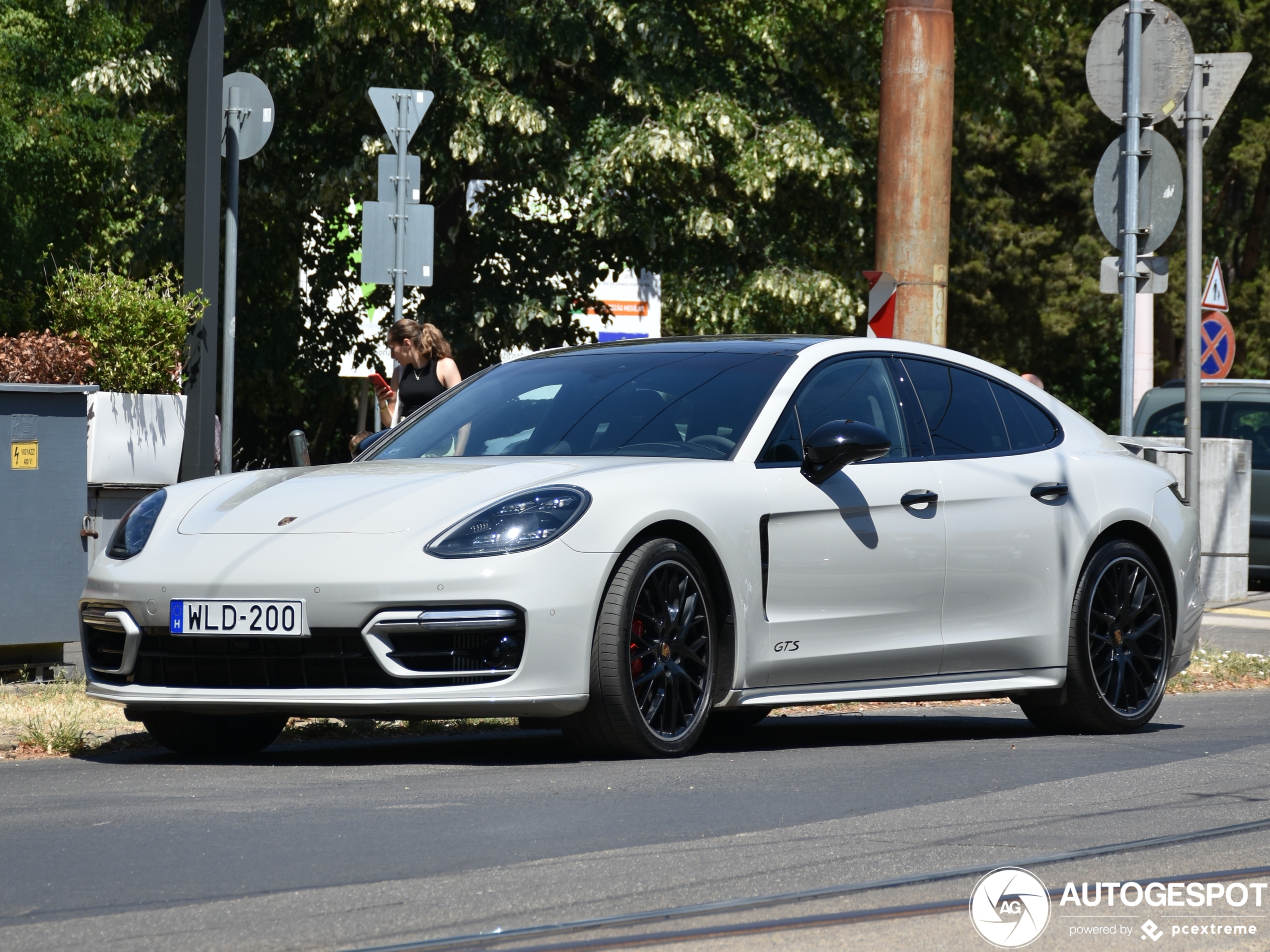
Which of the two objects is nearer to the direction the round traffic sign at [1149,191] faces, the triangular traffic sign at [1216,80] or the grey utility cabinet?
the triangular traffic sign

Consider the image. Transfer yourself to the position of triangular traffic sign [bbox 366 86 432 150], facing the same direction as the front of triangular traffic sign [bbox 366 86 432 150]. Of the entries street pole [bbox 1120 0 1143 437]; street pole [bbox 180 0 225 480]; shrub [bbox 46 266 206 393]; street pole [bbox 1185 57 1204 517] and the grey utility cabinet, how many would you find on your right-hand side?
2

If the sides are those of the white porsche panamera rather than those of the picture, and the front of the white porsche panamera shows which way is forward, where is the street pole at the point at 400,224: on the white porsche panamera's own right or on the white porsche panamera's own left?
on the white porsche panamera's own right

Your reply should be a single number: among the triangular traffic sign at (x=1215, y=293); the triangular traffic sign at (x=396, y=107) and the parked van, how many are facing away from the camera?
1

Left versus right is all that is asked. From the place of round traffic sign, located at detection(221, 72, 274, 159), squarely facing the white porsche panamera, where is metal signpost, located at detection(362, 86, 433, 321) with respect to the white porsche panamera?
left

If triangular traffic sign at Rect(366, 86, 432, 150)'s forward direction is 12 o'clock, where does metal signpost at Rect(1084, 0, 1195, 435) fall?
The metal signpost is roughly at 5 o'clock from the triangular traffic sign.

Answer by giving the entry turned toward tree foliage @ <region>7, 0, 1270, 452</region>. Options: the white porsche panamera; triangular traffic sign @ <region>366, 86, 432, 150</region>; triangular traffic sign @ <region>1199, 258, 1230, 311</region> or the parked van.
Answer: triangular traffic sign @ <region>366, 86, 432, 150</region>

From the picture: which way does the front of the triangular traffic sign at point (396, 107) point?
away from the camera

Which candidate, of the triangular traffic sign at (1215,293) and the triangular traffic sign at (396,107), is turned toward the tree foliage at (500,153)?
the triangular traffic sign at (396,107)

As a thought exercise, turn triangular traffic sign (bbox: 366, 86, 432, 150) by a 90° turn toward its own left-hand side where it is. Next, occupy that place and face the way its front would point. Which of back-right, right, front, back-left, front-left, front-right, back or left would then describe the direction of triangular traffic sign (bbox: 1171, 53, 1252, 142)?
back

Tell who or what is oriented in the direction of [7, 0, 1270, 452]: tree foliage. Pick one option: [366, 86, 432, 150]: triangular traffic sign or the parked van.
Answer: the triangular traffic sign

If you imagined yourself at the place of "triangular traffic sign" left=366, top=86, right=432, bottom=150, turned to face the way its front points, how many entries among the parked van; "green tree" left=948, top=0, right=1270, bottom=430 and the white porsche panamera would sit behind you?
1

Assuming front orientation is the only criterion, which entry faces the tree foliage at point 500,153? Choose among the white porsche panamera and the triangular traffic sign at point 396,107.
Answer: the triangular traffic sign
